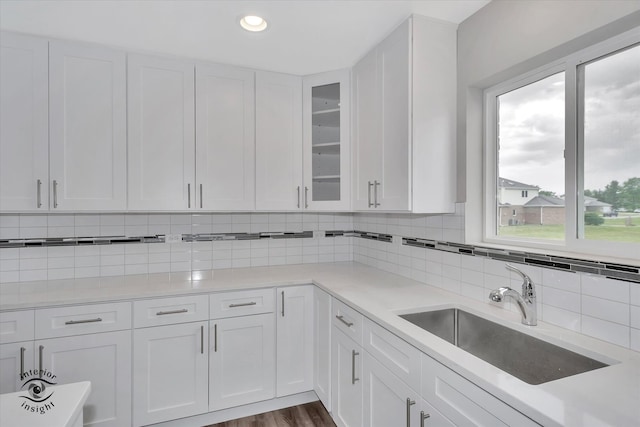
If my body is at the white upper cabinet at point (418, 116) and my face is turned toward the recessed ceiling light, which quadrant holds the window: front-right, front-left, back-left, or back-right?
back-left

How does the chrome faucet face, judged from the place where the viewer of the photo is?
facing the viewer and to the left of the viewer

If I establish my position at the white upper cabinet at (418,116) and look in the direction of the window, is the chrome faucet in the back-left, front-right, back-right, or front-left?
front-right

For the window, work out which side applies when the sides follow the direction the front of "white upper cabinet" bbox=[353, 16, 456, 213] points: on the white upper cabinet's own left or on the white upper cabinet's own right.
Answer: on the white upper cabinet's own left

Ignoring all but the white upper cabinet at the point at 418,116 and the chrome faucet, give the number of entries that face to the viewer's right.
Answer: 0

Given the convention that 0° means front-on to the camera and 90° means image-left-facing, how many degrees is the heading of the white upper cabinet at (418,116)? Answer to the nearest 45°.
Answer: approximately 45°

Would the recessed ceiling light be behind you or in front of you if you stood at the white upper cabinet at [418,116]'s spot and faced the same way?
in front
